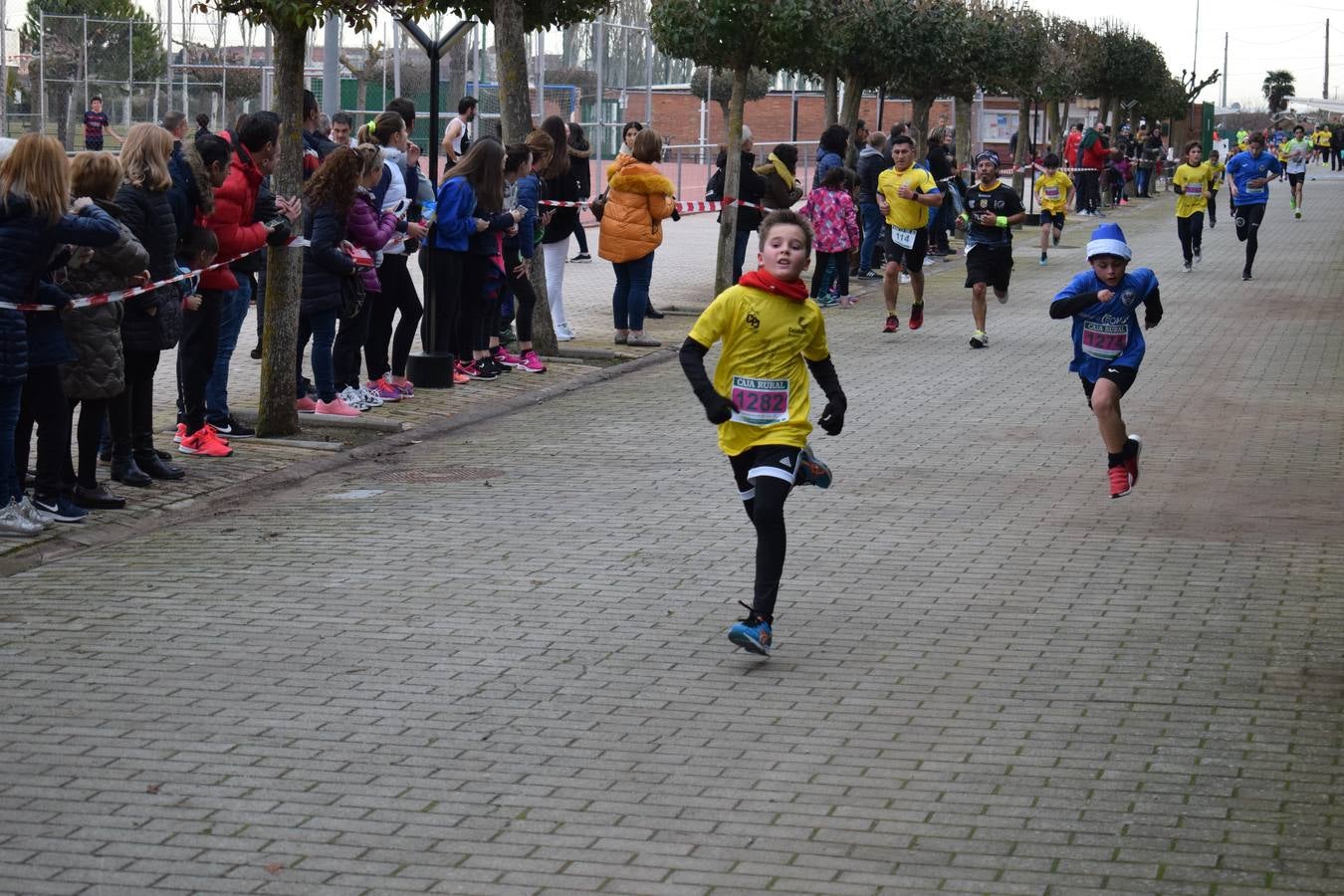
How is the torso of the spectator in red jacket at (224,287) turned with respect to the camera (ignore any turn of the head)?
to the viewer's right

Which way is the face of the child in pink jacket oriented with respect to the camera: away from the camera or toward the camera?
away from the camera

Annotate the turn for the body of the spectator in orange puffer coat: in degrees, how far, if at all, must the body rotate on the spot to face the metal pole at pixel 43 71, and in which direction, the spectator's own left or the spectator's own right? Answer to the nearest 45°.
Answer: approximately 90° to the spectator's own left

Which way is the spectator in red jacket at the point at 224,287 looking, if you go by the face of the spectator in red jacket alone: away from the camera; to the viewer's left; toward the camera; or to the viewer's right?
to the viewer's right

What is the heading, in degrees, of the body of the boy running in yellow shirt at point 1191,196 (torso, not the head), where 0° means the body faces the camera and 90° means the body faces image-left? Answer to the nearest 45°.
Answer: approximately 0°
